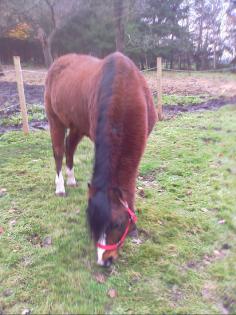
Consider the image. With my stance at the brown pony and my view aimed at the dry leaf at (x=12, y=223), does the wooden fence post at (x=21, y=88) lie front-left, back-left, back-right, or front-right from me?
front-right

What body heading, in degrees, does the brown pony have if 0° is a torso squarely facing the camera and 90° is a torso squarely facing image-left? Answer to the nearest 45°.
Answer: approximately 315°
